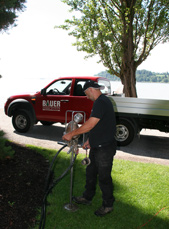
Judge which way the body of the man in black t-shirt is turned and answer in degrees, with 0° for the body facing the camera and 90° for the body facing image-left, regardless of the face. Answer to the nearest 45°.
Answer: approximately 90°
